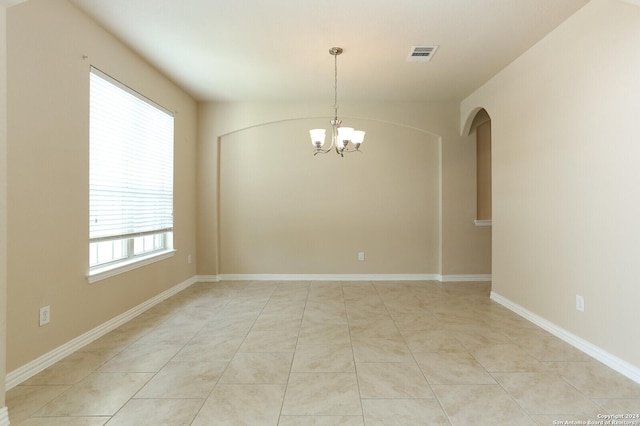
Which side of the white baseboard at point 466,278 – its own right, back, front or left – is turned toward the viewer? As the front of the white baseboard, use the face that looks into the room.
front

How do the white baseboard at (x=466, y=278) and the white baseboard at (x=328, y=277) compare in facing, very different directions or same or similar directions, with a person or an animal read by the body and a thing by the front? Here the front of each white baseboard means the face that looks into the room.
same or similar directions

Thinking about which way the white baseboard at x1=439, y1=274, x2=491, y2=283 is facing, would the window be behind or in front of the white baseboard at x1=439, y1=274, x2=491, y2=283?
in front

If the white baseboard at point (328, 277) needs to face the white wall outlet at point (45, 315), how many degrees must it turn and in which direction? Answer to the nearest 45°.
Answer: approximately 45° to its right

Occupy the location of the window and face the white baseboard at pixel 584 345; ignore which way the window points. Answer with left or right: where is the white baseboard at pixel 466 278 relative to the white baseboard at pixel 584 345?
left

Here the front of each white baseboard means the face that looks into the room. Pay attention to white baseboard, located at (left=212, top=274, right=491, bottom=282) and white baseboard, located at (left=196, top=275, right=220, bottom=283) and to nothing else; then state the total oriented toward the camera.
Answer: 2

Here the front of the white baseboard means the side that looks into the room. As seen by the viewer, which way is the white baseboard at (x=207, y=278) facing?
toward the camera

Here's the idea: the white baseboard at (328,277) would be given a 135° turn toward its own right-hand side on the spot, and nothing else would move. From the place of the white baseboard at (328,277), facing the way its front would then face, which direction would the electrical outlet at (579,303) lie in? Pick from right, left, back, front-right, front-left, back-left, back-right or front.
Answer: back

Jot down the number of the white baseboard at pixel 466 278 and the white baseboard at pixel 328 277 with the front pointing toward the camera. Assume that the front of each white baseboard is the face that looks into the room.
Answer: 2

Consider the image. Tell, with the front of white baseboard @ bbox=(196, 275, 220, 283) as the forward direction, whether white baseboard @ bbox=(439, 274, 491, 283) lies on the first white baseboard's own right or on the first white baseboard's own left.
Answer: on the first white baseboard's own left

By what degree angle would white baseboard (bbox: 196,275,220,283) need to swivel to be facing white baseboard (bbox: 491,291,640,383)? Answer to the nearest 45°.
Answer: approximately 45° to its left

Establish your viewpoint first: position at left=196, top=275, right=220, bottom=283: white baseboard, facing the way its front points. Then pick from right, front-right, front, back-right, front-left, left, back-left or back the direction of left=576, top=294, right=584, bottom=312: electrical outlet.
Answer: front-left

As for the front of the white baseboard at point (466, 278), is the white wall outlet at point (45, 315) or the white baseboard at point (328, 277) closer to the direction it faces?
the white wall outlet

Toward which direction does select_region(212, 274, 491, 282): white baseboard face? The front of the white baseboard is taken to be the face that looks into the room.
toward the camera

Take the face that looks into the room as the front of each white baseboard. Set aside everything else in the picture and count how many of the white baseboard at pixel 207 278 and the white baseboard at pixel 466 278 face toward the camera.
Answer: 2
